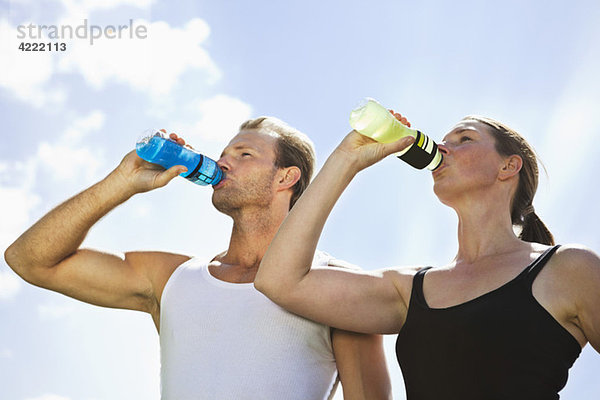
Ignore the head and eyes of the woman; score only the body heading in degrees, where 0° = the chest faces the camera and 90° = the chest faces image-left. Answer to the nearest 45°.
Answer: approximately 45°

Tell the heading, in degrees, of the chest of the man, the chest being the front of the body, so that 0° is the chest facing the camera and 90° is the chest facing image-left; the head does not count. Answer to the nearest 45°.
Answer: approximately 45°

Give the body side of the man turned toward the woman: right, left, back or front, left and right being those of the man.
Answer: left
